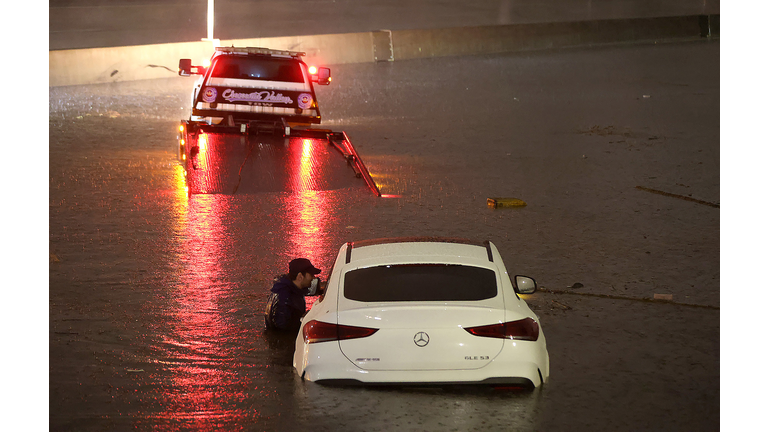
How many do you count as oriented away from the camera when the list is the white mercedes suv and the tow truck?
2

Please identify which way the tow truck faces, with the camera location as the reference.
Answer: facing away from the viewer

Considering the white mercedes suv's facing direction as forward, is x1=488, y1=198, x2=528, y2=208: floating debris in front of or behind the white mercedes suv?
in front

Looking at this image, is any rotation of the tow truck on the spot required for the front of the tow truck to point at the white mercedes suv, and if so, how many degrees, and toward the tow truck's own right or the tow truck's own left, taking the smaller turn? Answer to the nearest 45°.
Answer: approximately 180°

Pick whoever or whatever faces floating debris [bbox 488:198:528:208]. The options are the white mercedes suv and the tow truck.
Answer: the white mercedes suv

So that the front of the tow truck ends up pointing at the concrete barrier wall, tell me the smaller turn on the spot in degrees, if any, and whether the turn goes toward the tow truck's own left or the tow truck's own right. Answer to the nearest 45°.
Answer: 0° — it already faces it

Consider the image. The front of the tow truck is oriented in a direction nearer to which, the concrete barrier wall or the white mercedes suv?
the concrete barrier wall

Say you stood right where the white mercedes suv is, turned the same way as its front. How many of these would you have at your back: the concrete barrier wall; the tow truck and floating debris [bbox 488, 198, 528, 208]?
0

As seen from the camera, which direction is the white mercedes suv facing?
away from the camera

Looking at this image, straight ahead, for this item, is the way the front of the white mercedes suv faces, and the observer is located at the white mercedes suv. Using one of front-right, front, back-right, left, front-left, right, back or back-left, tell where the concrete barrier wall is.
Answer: front

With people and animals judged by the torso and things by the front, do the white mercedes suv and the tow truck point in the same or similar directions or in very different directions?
same or similar directions

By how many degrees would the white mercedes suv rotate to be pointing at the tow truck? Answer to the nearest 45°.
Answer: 0° — it already faces it
